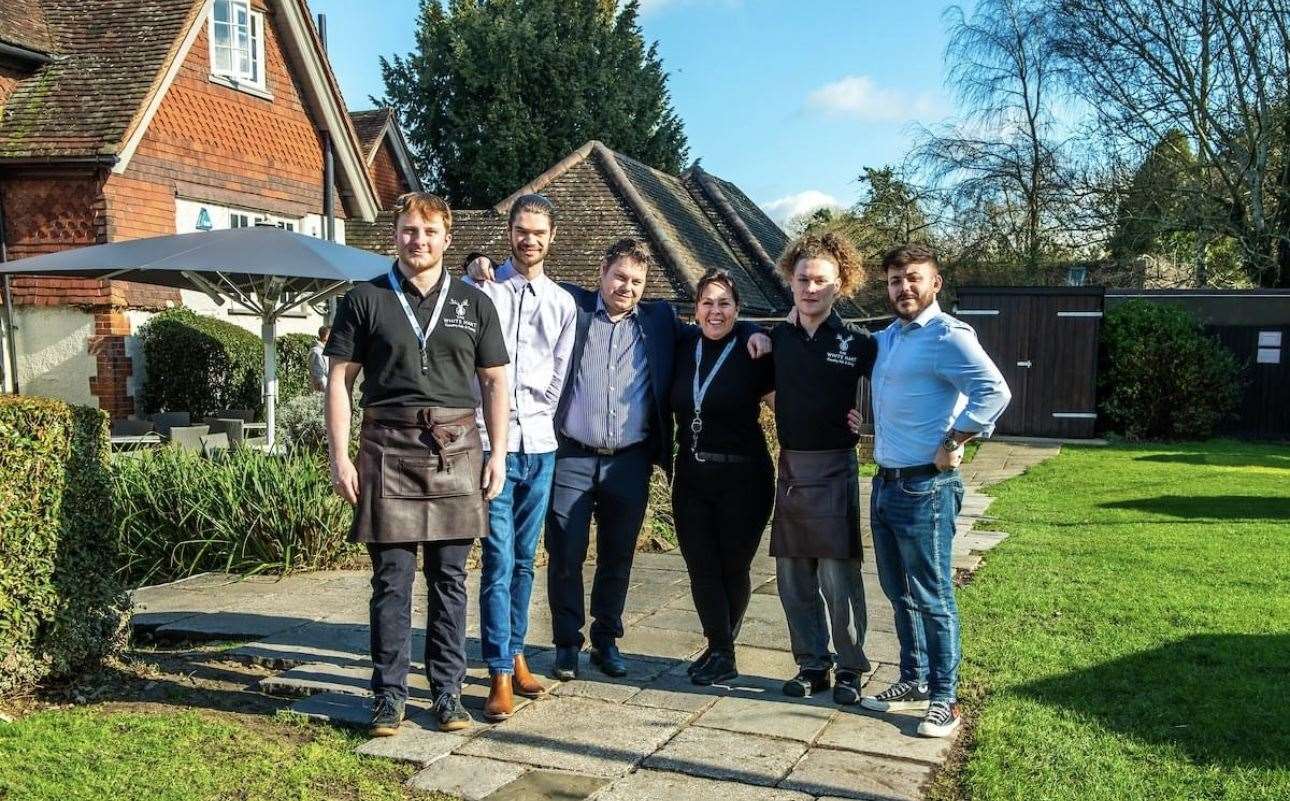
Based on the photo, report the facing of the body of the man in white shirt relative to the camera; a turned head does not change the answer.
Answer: toward the camera

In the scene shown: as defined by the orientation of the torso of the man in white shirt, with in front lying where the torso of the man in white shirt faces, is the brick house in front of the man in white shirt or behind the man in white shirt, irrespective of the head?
behind

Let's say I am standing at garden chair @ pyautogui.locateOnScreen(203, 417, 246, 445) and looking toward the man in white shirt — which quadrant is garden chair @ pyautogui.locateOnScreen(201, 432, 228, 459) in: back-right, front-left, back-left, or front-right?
front-right

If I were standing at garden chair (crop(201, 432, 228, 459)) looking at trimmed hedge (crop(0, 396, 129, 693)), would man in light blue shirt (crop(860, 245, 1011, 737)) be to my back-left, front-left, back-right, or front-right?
front-left

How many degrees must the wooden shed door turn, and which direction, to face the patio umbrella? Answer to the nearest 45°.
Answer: approximately 45° to its right

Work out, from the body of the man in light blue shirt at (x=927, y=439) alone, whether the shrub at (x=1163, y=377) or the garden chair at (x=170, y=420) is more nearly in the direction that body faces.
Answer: the garden chair

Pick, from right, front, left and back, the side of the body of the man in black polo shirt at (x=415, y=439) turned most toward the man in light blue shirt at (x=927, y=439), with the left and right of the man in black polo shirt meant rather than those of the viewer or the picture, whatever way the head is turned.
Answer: left

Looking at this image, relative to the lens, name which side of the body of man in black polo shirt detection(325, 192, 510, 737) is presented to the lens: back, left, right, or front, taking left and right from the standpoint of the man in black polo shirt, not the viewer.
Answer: front

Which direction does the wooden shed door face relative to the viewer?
toward the camera

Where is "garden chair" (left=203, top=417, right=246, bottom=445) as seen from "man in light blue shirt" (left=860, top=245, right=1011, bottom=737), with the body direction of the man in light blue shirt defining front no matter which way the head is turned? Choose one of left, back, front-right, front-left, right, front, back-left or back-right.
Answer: right
